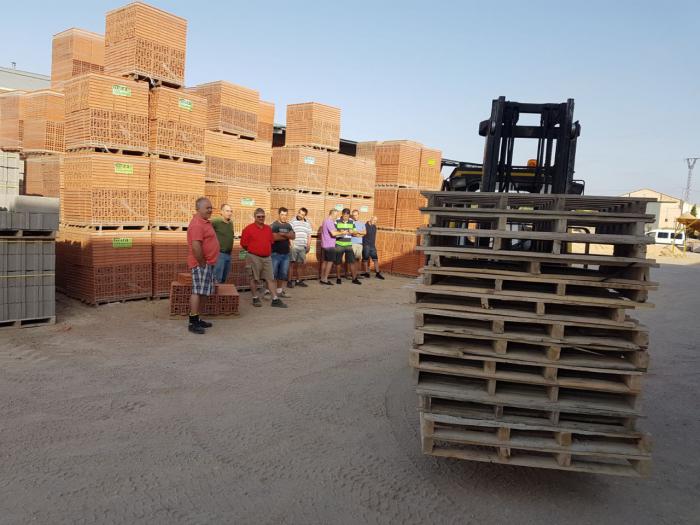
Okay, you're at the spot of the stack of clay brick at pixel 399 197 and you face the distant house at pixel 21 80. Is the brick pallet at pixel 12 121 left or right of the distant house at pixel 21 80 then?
left

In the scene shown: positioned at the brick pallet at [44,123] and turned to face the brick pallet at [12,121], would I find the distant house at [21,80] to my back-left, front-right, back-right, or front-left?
front-right

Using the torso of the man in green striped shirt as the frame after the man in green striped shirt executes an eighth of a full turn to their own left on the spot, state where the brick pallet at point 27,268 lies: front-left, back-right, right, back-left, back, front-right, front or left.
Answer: right

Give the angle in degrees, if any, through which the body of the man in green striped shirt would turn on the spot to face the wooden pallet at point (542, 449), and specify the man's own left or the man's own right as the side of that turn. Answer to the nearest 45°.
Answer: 0° — they already face it

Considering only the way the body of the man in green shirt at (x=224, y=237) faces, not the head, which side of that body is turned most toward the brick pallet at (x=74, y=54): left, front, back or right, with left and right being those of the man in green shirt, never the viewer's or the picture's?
back

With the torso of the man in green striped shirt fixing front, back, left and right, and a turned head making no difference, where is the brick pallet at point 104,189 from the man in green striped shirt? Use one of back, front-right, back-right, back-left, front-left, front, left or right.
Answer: front-right

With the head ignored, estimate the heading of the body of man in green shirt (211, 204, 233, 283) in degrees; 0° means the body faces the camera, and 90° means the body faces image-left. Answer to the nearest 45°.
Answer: approximately 315°

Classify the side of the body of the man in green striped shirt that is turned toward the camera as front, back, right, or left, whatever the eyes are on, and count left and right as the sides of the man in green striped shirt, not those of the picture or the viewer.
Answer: front

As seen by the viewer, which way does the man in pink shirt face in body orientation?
to the viewer's right
